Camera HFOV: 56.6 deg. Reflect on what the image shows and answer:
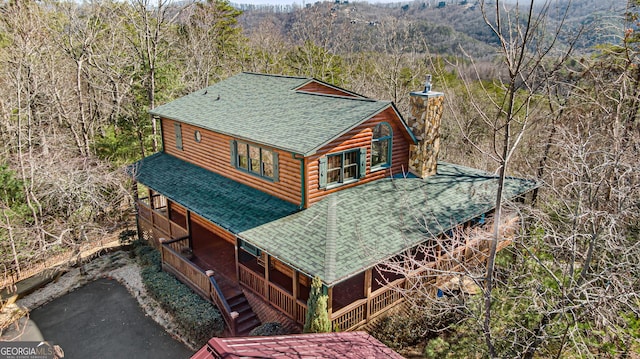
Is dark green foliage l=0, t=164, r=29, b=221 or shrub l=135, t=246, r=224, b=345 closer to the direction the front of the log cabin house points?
the shrub

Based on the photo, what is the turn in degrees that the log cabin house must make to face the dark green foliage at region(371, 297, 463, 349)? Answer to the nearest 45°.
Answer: approximately 90° to its left

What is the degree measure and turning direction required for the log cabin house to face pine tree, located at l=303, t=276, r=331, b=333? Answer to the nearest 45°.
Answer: approximately 45° to its left

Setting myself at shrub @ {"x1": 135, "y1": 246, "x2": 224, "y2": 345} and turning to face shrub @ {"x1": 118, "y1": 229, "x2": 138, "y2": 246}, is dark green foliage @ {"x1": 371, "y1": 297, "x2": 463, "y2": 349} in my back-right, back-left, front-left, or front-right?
back-right

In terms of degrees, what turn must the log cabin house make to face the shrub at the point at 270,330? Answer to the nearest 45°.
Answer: approximately 45° to its left
